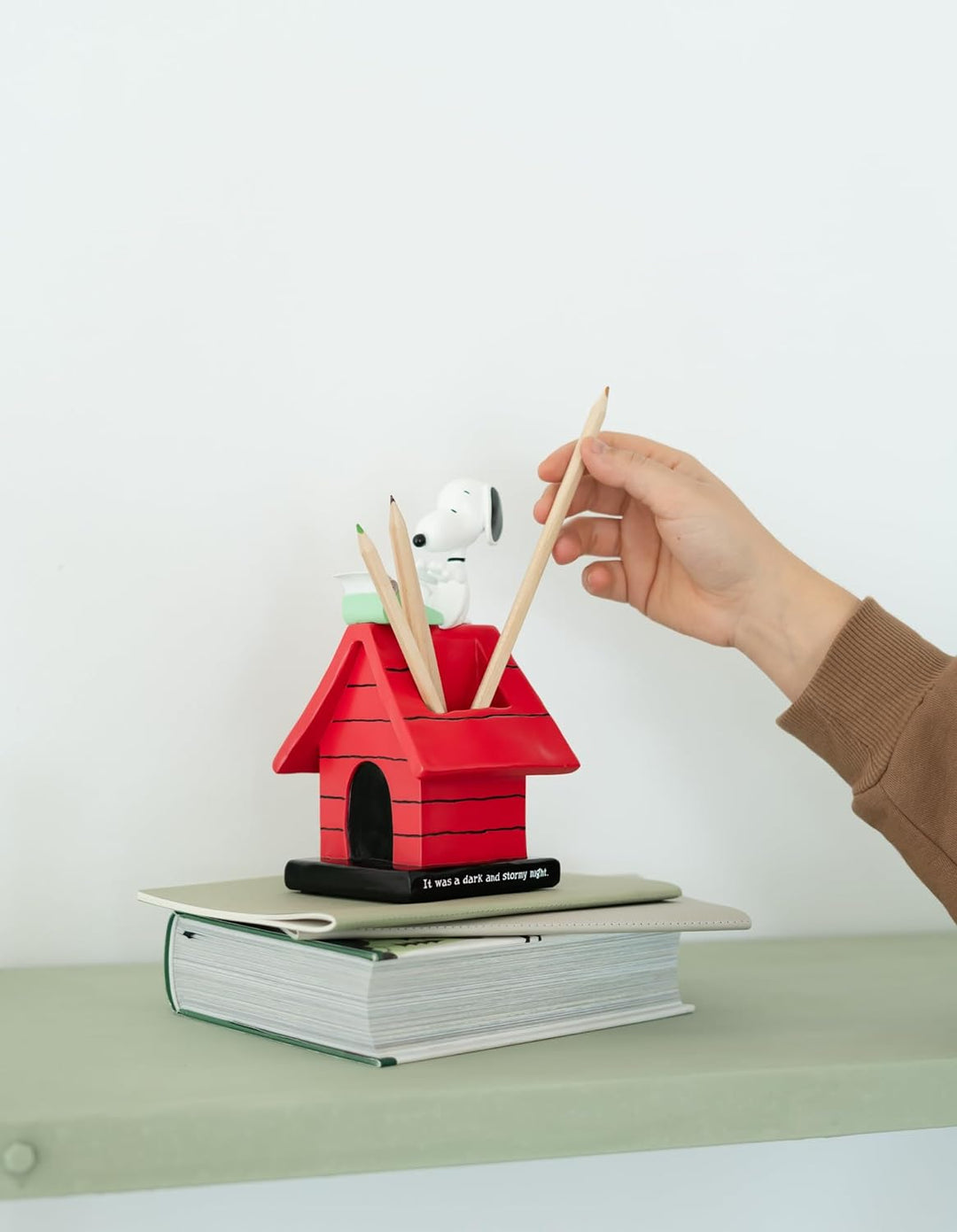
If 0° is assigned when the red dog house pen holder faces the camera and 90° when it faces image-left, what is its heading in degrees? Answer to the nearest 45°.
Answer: approximately 45°
